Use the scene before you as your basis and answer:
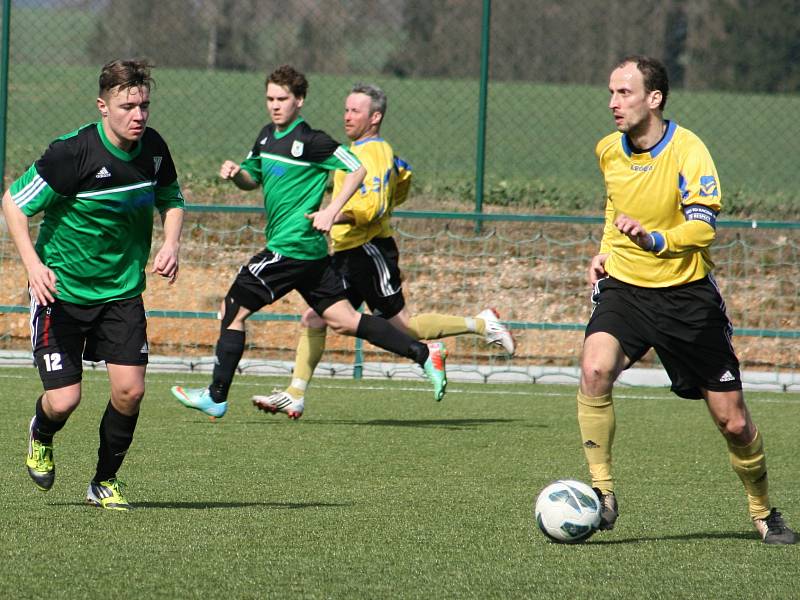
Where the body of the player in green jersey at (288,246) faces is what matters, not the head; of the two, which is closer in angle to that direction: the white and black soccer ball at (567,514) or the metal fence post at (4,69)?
the white and black soccer ball

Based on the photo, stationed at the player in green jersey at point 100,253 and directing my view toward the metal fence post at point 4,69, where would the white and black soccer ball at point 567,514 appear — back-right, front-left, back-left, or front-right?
back-right

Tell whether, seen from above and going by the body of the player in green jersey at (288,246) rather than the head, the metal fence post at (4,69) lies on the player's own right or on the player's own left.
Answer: on the player's own right

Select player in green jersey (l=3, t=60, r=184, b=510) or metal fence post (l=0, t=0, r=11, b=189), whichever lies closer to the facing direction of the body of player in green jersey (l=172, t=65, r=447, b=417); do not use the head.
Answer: the player in green jersey

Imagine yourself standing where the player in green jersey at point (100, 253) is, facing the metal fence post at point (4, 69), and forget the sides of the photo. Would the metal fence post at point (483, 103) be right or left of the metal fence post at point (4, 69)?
right

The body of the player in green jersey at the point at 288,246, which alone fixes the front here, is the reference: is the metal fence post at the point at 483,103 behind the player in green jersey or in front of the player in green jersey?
behind

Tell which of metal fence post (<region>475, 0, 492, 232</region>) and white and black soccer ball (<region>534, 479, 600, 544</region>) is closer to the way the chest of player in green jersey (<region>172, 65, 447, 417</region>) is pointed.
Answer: the white and black soccer ball
